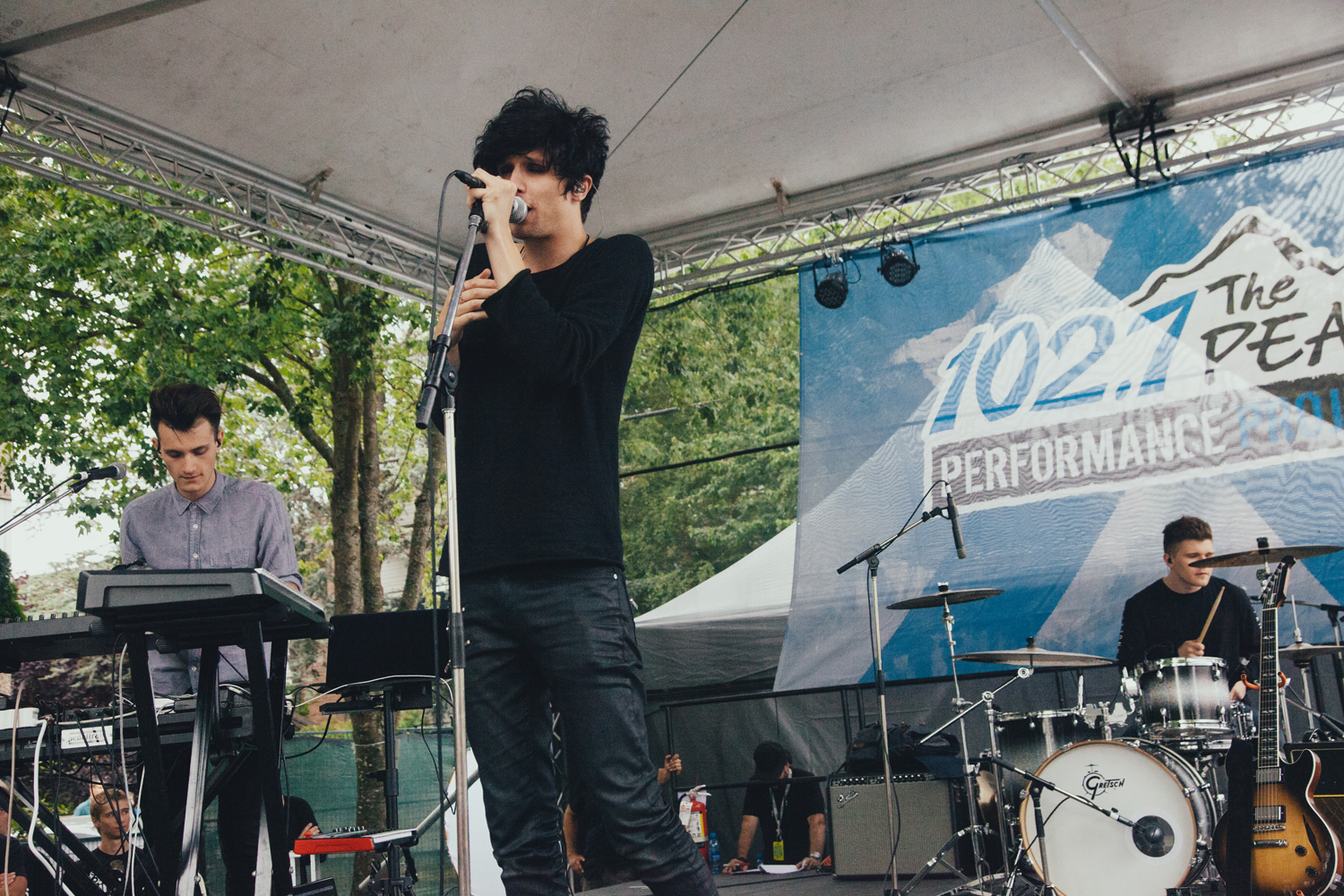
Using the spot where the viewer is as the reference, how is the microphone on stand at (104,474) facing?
facing to the right of the viewer

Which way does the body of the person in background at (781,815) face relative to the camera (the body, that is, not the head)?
toward the camera

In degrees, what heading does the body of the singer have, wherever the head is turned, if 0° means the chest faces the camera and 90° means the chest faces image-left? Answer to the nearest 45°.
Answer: approximately 45°

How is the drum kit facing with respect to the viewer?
toward the camera

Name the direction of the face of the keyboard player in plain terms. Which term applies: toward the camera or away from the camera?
toward the camera

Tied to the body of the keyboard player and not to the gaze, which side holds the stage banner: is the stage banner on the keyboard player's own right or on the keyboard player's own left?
on the keyboard player's own left

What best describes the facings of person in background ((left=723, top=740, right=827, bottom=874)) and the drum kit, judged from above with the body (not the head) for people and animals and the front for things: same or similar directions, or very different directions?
same or similar directions

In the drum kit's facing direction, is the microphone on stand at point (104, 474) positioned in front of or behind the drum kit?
in front

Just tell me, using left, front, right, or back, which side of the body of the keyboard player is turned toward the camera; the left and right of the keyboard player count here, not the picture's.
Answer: front

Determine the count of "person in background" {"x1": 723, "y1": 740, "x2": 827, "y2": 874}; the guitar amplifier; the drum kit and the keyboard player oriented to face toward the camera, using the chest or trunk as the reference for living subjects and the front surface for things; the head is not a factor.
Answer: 4

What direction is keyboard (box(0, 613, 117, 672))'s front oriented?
away from the camera

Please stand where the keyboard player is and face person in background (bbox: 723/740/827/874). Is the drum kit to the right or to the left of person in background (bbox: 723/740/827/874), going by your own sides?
right

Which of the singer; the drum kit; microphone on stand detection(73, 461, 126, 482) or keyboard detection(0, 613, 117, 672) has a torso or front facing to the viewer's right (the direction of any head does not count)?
the microphone on stand
